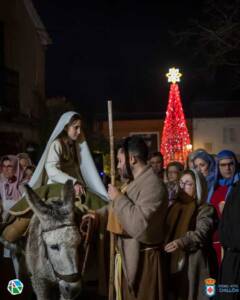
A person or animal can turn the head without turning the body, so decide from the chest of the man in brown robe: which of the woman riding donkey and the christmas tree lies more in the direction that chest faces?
the woman riding donkey

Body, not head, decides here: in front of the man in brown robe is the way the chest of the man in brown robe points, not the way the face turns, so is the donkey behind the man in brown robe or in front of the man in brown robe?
in front

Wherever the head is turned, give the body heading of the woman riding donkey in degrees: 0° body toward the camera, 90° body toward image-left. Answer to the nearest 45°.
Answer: approximately 315°

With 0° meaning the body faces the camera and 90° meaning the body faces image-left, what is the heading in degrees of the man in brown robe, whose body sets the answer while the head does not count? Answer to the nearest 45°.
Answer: approximately 90°

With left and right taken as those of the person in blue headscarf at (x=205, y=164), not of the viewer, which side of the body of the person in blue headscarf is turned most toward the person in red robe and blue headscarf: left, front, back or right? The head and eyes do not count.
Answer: left

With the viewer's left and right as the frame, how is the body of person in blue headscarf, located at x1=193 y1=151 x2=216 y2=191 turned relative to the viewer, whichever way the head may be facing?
facing the viewer and to the left of the viewer

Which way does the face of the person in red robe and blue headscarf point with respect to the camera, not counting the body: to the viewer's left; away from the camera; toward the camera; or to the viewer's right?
toward the camera

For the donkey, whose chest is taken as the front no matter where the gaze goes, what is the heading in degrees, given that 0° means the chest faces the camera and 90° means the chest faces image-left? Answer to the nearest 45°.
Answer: approximately 315°

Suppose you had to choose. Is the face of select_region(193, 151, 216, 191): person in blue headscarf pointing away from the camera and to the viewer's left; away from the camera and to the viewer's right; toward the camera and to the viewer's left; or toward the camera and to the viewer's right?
toward the camera and to the viewer's left

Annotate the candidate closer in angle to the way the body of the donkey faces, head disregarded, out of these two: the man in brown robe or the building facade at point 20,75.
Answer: the man in brown robe

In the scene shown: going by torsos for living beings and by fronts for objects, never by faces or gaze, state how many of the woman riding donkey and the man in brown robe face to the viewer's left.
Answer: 1

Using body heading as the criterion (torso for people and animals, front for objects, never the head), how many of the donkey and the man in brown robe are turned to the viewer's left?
1
